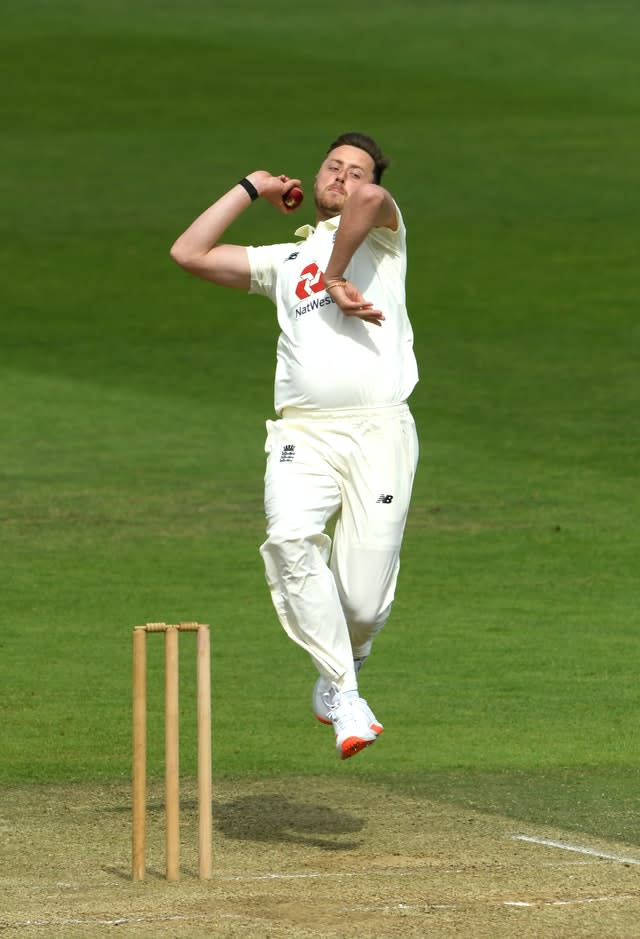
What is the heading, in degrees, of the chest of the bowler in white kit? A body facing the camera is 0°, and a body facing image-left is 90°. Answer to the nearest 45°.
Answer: approximately 0°
